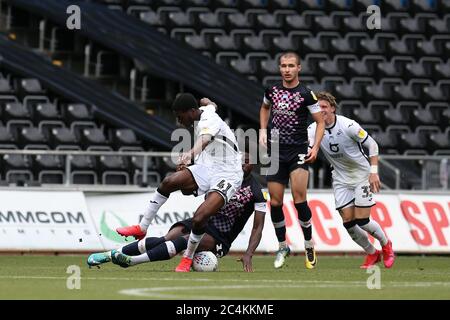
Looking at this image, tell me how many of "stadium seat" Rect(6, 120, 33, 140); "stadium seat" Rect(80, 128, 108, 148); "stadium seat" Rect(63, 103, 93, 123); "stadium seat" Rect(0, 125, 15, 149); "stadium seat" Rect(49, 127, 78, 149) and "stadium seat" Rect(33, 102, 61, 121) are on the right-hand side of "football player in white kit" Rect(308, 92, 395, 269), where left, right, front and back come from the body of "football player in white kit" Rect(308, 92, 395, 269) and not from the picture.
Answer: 6

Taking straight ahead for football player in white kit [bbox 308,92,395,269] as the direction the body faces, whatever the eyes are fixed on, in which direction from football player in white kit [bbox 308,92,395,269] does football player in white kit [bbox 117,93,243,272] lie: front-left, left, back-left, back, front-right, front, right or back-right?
front

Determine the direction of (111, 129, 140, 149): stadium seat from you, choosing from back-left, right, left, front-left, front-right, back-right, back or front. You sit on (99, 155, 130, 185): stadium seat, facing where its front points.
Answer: back

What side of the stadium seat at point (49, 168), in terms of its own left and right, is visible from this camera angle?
front

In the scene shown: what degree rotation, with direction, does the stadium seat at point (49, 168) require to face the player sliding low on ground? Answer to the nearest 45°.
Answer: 0° — it already faces them

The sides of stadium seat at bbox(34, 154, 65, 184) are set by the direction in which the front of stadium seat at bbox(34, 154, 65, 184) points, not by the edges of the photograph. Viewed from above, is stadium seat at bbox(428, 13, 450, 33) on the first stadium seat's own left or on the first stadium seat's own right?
on the first stadium seat's own left

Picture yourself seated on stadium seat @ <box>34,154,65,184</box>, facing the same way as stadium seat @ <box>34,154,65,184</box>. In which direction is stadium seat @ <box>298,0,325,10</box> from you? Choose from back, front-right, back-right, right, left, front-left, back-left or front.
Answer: back-left

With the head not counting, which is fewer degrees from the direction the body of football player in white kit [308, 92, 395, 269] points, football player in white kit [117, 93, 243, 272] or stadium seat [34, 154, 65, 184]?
the football player in white kit

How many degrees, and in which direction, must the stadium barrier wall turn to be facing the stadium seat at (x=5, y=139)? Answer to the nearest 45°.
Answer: approximately 135° to its right

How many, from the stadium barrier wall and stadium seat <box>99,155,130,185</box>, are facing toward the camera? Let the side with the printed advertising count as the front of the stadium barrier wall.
2

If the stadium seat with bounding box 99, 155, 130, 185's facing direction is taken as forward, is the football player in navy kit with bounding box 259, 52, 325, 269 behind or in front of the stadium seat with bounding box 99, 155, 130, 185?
in front

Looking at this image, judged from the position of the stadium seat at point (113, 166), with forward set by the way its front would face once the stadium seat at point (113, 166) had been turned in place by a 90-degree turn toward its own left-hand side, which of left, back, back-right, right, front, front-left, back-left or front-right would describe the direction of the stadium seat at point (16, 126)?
back-left

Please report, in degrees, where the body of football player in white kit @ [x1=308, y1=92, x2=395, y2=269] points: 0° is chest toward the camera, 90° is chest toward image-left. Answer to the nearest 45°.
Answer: approximately 45°

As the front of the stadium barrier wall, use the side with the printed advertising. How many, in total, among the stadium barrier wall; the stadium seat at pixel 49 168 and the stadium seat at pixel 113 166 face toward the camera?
3

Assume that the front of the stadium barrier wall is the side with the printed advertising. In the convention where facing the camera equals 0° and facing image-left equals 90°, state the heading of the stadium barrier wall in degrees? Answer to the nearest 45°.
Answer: approximately 0°

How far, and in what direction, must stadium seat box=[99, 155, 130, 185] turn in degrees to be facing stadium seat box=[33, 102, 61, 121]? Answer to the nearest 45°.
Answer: approximately 135° to its right
